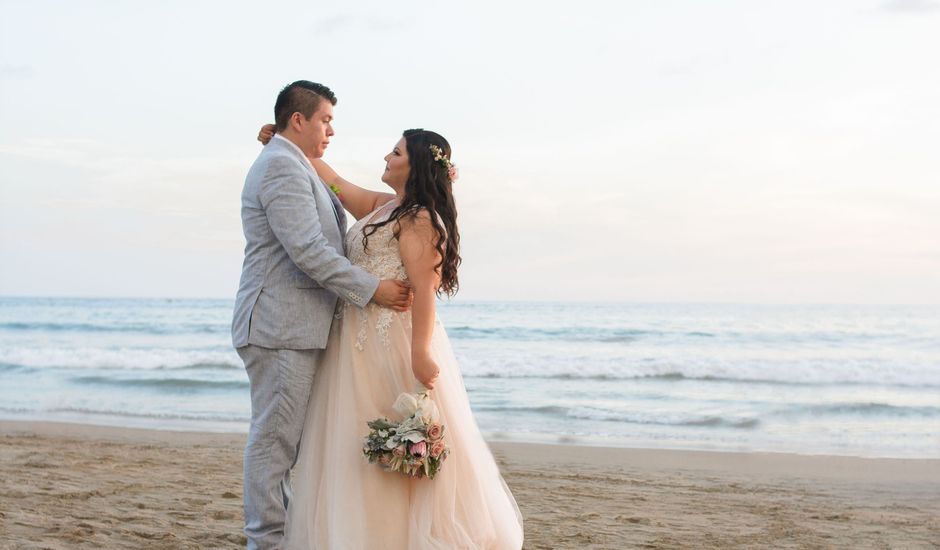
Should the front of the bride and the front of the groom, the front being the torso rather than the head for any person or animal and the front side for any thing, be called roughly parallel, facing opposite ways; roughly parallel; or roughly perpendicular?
roughly parallel, facing opposite ways

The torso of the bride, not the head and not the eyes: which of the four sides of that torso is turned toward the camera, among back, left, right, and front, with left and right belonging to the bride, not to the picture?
left

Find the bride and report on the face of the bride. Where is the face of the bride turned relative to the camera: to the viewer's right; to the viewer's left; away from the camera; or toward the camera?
to the viewer's left

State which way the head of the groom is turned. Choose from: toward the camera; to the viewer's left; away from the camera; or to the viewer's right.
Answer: to the viewer's right

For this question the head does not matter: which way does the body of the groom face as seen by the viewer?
to the viewer's right

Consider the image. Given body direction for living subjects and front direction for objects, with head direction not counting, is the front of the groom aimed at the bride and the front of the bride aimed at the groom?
yes
